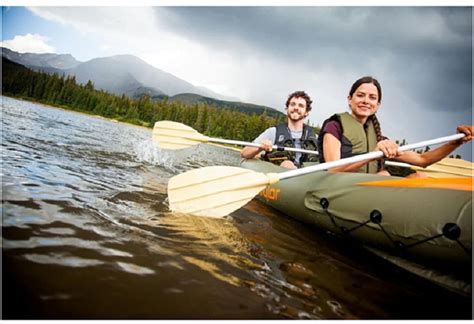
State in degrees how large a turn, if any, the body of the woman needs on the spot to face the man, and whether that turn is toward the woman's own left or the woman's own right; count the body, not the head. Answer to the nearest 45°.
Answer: approximately 180°
